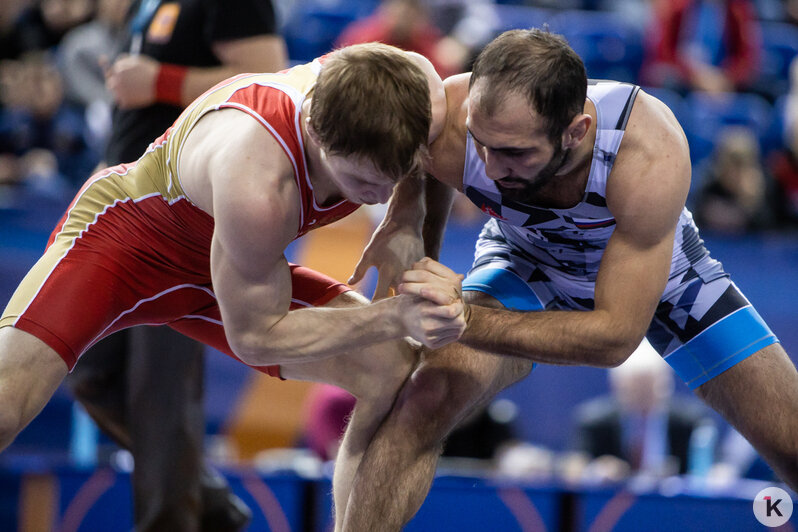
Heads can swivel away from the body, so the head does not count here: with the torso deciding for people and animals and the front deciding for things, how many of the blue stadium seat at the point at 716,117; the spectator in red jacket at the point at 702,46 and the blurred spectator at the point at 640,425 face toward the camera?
3

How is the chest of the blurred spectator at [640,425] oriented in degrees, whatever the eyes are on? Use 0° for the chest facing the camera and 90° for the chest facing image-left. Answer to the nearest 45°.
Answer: approximately 0°

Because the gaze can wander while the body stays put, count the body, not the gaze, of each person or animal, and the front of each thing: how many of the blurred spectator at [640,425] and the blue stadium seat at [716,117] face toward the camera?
2

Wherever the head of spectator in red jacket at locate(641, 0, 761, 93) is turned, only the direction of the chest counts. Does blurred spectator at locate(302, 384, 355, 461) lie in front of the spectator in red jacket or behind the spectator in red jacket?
in front

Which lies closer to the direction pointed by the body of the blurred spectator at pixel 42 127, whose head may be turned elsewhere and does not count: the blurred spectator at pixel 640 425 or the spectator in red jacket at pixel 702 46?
the blurred spectator

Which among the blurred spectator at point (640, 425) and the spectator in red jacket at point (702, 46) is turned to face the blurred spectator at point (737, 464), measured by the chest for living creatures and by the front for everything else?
the spectator in red jacket

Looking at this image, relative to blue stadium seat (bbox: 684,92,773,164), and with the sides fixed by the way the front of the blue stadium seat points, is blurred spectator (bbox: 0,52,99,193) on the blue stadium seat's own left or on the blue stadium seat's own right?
on the blue stadium seat's own right

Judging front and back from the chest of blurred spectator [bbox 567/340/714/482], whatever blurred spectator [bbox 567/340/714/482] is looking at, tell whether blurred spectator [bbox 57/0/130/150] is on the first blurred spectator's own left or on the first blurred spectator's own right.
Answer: on the first blurred spectator's own right

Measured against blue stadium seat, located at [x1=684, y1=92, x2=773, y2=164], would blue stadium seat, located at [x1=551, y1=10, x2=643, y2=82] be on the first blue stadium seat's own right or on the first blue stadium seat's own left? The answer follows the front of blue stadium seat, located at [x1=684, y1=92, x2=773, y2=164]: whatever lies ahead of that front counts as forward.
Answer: on the first blue stadium seat's own right

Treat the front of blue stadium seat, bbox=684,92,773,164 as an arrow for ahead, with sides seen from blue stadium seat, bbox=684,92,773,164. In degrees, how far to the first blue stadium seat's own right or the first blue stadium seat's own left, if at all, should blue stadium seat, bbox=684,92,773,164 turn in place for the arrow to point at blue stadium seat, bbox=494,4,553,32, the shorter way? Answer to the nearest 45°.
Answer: approximately 90° to the first blue stadium seat's own right

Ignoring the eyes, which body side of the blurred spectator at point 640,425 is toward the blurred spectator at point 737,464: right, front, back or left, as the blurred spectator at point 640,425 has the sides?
left

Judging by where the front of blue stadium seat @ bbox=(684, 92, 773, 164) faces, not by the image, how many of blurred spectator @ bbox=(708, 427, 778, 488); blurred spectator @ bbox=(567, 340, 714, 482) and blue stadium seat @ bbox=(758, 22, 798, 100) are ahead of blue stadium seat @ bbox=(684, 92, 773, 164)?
2
